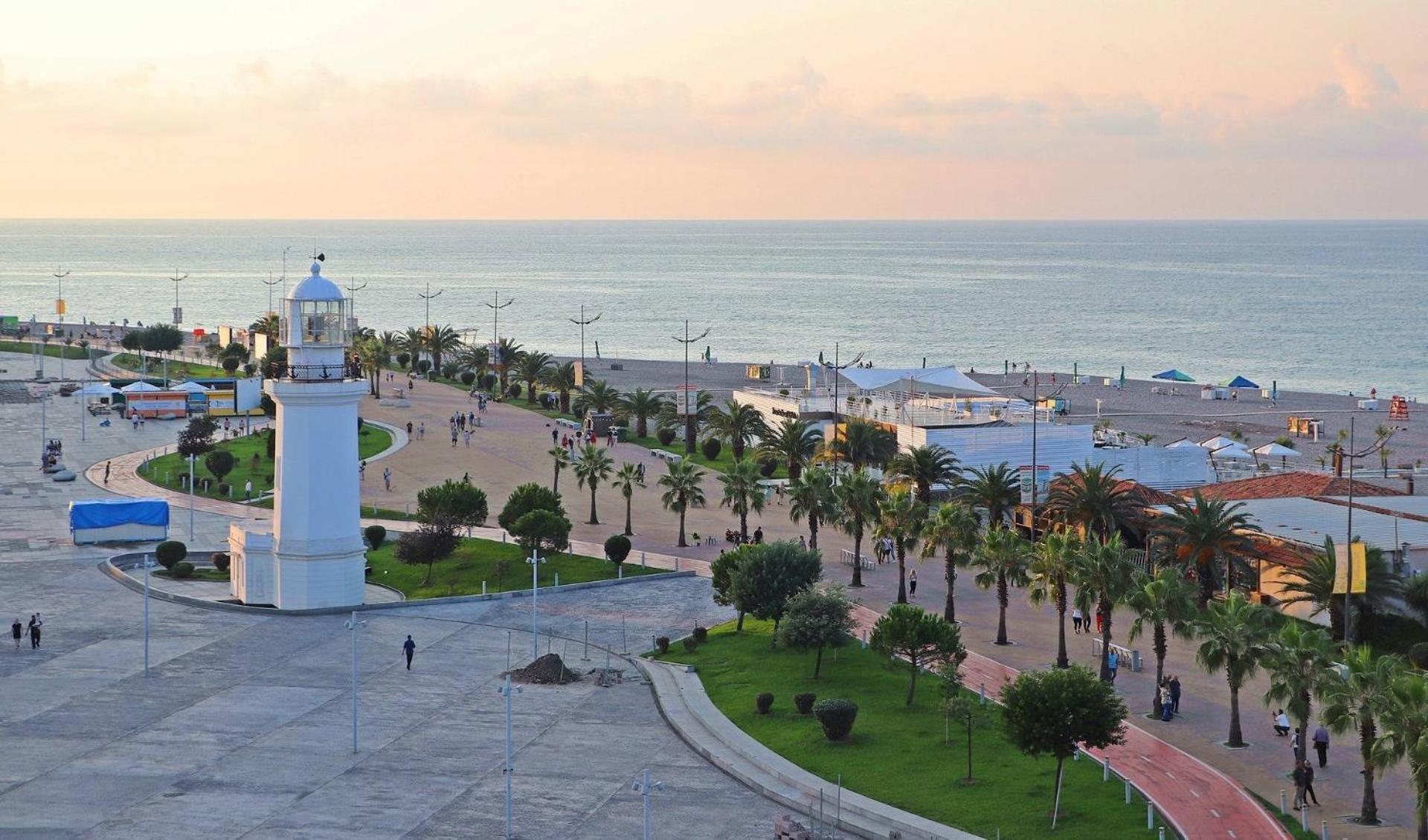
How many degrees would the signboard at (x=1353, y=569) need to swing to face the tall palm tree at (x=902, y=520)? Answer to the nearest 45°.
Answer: approximately 90° to its right

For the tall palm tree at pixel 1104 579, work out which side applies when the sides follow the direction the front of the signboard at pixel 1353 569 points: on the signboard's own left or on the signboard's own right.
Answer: on the signboard's own right

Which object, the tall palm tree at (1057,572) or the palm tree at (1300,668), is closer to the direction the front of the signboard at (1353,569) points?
the palm tree

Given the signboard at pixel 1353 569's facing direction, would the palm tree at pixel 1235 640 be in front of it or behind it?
in front

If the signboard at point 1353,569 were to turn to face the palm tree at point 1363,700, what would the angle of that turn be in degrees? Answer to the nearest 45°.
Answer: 0° — it already faces it

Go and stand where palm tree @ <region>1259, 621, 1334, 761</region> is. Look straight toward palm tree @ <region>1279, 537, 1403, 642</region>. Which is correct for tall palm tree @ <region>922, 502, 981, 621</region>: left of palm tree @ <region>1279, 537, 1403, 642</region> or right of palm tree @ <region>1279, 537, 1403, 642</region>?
left

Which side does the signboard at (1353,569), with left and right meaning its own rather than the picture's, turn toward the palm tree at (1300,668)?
front

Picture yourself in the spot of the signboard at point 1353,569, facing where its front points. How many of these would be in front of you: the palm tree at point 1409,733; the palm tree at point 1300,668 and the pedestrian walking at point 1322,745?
3

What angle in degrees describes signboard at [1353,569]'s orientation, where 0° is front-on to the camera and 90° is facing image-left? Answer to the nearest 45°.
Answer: approximately 0°

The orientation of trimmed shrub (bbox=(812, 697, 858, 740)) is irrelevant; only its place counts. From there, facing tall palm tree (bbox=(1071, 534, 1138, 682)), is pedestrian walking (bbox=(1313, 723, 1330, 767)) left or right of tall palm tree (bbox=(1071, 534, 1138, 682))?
right

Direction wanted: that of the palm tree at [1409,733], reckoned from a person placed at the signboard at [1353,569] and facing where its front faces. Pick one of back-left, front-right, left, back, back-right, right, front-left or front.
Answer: front

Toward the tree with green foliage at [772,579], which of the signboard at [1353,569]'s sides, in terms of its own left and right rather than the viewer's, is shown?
right

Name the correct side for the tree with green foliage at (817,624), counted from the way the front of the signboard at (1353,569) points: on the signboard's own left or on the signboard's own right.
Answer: on the signboard's own right

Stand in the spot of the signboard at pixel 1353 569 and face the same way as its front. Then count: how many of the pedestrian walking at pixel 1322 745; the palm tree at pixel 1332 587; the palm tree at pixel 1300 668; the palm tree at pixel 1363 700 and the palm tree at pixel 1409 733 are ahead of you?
4

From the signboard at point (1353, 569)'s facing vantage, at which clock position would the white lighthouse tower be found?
The white lighthouse tower is roughly at 3 o'clock from the signboard.

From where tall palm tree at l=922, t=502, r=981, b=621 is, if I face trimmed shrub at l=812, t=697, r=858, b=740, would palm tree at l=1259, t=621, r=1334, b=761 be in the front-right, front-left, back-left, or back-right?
front-left

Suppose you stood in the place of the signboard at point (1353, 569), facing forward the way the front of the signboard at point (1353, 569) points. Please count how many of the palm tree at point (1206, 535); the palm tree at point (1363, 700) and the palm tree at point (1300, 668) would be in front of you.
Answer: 2

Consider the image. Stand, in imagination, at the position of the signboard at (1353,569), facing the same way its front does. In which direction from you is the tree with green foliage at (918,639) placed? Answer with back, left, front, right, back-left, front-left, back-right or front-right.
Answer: front-right

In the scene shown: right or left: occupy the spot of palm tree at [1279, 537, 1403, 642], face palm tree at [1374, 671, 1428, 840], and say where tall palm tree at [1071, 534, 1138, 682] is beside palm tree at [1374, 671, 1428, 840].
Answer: right

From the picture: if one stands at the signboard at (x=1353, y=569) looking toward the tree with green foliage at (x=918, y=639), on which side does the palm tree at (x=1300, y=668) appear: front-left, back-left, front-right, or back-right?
front-left
